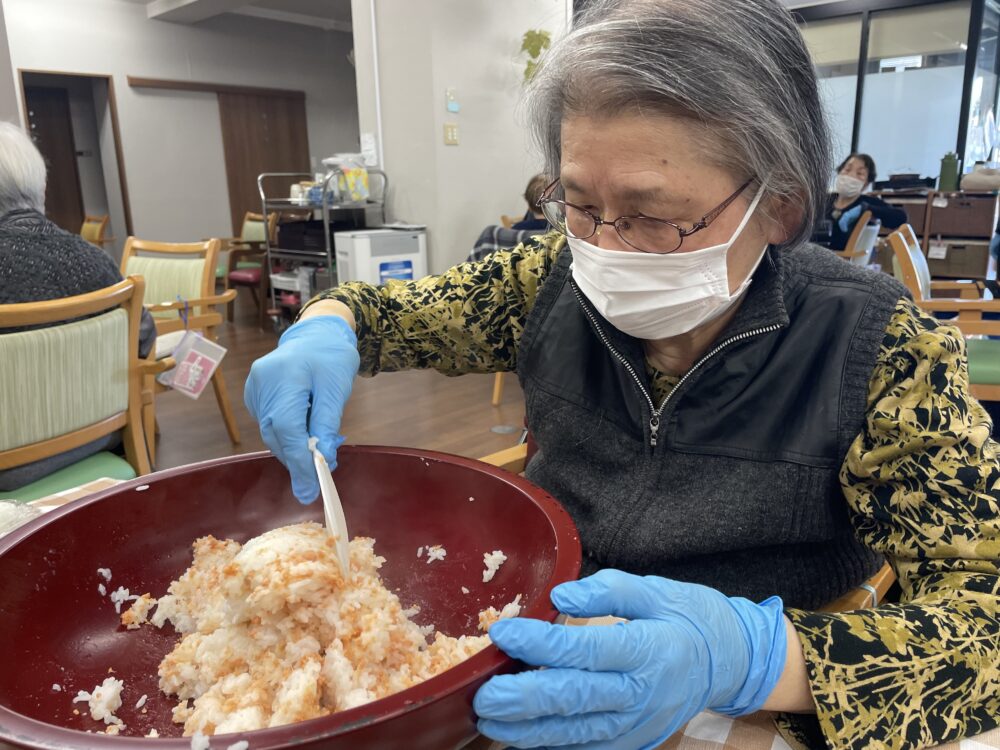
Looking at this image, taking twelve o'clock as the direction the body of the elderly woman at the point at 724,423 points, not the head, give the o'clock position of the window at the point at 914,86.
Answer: The window is roughly at 5 o'clock from the elderly woman.

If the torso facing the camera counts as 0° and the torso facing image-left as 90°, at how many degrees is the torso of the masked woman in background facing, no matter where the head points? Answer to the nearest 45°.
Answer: approximately 45°

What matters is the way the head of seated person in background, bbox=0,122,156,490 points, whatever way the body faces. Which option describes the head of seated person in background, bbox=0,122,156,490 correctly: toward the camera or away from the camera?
away from the camera

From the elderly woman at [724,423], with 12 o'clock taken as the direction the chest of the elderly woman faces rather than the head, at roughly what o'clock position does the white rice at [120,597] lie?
The white rice is roughly at 1 o'clock from the elderly woman.

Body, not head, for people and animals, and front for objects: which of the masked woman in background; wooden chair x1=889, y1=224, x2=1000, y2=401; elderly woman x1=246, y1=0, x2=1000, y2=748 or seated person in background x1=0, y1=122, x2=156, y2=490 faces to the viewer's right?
the wooden chair

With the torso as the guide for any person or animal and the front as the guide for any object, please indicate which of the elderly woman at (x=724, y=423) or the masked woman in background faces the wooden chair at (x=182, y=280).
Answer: the masked woman in background

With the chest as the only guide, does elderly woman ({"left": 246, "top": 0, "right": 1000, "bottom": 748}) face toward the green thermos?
no

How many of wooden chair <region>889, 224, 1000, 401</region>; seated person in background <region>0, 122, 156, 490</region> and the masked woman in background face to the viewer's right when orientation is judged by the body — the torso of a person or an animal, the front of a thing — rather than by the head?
1

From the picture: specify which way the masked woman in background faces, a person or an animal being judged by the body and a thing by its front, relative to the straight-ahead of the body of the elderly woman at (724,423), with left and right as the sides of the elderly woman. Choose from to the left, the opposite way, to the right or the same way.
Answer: the same way

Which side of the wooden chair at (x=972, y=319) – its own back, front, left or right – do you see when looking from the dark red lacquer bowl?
right

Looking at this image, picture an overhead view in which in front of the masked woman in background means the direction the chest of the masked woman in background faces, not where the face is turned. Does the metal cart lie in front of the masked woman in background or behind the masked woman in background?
in front

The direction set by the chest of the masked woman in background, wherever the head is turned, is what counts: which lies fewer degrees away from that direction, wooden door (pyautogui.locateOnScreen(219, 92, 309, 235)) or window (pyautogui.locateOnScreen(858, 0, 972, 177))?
the wooden door

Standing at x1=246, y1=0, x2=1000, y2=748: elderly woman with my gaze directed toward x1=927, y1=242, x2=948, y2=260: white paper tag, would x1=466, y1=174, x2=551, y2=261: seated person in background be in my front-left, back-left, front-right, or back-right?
front-left

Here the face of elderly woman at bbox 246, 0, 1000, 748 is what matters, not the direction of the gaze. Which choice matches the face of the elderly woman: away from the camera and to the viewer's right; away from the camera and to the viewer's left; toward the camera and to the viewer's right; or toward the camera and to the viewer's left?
toward the camera and to the viewer's left

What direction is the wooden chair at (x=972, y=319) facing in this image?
to the viewer's right
